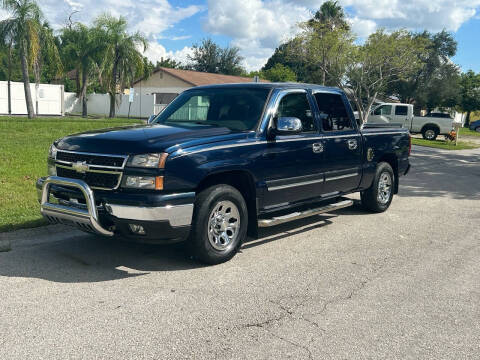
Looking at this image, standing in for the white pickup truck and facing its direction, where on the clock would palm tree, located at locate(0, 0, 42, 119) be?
The palm tree is roughly at 11 o'clock from the white pickup truck.

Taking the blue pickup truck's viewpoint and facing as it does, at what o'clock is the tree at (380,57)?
The tree is roughly at 5 o'clock from the blue pickup truck.

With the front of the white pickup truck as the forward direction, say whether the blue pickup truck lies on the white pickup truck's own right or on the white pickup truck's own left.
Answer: on the white pickup truck's own left

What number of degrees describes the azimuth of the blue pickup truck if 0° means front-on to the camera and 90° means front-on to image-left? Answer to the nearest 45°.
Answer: approximately 45°

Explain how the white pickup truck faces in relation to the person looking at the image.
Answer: facing to the left of the viewer

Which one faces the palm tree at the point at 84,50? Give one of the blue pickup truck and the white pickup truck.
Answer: the white pickup truck

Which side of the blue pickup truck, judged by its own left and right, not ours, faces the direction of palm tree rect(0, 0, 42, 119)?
right

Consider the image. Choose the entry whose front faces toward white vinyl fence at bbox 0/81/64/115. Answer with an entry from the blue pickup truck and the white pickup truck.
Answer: the white pickup truck

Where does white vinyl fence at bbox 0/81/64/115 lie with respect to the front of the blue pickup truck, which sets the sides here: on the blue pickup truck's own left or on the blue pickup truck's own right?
on the blue pickup truck's own right

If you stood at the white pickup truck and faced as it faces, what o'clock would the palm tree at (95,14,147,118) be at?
The palm tree is roughly at 12 o'clock from the white pickup truck.
